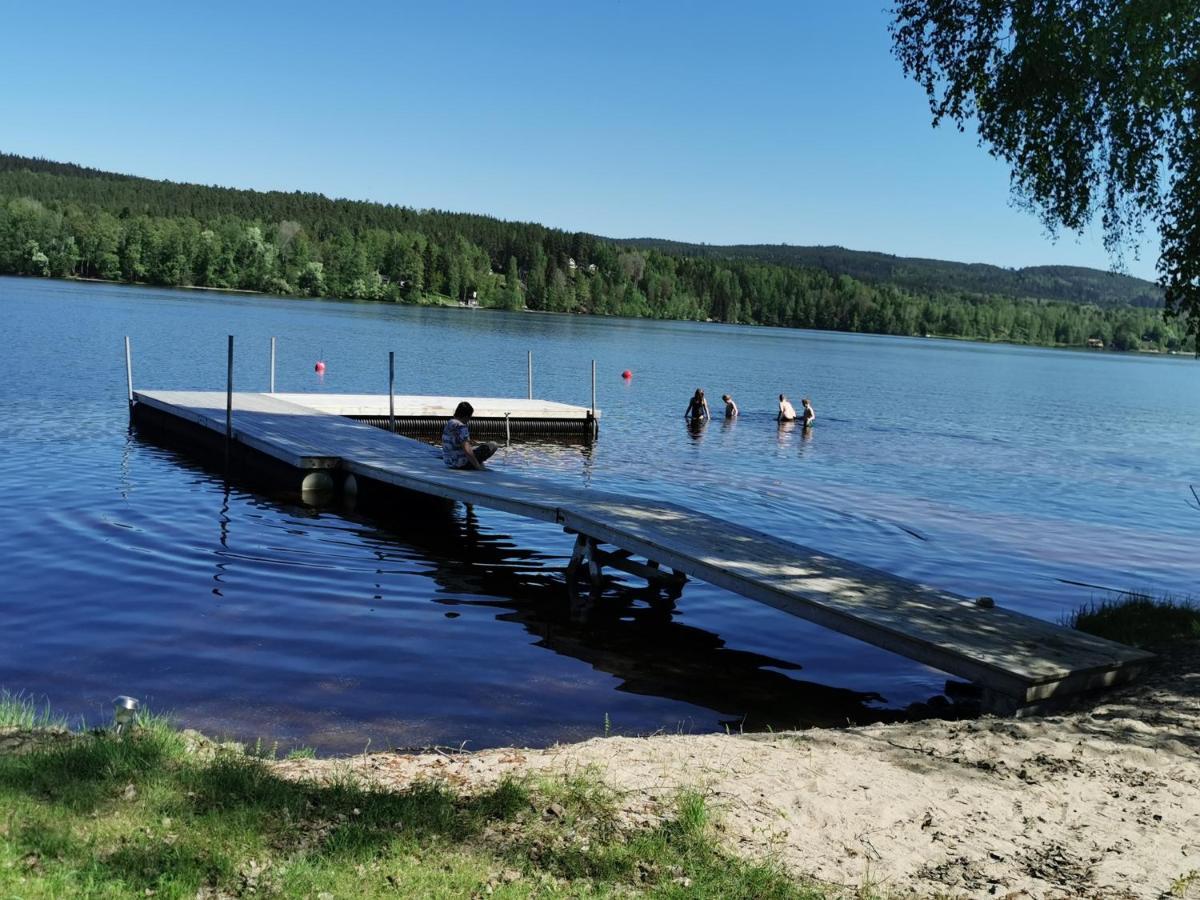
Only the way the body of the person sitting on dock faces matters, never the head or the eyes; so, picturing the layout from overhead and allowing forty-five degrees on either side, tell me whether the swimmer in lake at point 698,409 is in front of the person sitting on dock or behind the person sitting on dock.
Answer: in front

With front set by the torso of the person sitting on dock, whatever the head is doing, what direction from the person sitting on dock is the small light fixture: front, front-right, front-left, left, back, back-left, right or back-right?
back-right

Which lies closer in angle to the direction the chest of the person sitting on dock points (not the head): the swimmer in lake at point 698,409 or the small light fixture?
the swimmer in lake

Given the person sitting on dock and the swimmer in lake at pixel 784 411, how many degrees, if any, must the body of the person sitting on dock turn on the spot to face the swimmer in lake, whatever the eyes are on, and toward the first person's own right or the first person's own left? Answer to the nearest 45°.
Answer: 0° — they already face them

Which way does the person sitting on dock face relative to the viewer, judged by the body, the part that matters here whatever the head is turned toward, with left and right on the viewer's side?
facing away from the viewer and to the right of the viewer
